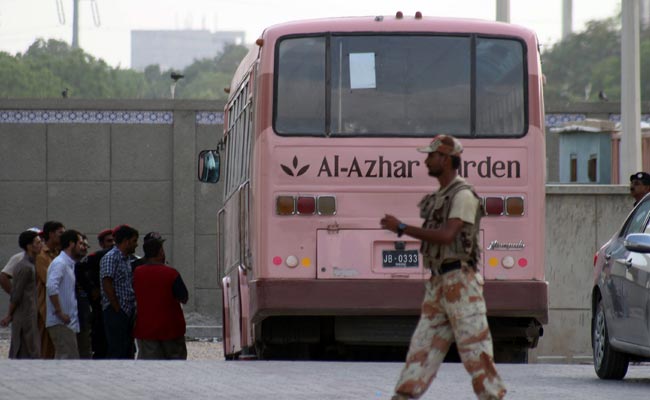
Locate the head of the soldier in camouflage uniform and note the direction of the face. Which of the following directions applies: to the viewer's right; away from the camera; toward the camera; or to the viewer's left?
to the viewer's left

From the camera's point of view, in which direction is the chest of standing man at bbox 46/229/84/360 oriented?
to the viewer's right

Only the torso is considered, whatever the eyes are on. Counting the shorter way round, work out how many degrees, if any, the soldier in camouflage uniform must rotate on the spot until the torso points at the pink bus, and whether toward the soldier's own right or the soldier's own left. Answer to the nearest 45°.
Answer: approximately 90° to the soldier's own right

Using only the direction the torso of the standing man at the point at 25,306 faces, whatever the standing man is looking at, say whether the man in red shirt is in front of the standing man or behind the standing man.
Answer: in front

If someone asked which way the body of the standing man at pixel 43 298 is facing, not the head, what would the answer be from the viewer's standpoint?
to the viewer's right

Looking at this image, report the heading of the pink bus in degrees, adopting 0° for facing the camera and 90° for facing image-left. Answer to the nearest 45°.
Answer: approximately 180°

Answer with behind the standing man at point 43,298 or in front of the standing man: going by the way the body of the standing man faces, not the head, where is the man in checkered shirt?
in front

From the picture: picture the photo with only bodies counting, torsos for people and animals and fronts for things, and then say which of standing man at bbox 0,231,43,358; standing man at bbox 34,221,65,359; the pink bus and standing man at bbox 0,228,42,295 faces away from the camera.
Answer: the pink bus

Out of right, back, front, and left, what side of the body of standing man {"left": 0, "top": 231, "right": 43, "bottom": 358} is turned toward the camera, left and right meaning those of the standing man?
right

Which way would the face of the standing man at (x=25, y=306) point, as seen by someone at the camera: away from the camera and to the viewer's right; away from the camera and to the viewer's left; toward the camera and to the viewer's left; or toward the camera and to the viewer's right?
toward the camera and to the viewer's right

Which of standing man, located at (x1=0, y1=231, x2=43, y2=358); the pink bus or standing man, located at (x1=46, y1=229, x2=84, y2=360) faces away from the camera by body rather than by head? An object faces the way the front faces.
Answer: the pink bus

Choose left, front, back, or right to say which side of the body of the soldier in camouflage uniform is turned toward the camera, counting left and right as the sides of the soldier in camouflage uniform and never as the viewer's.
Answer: left
